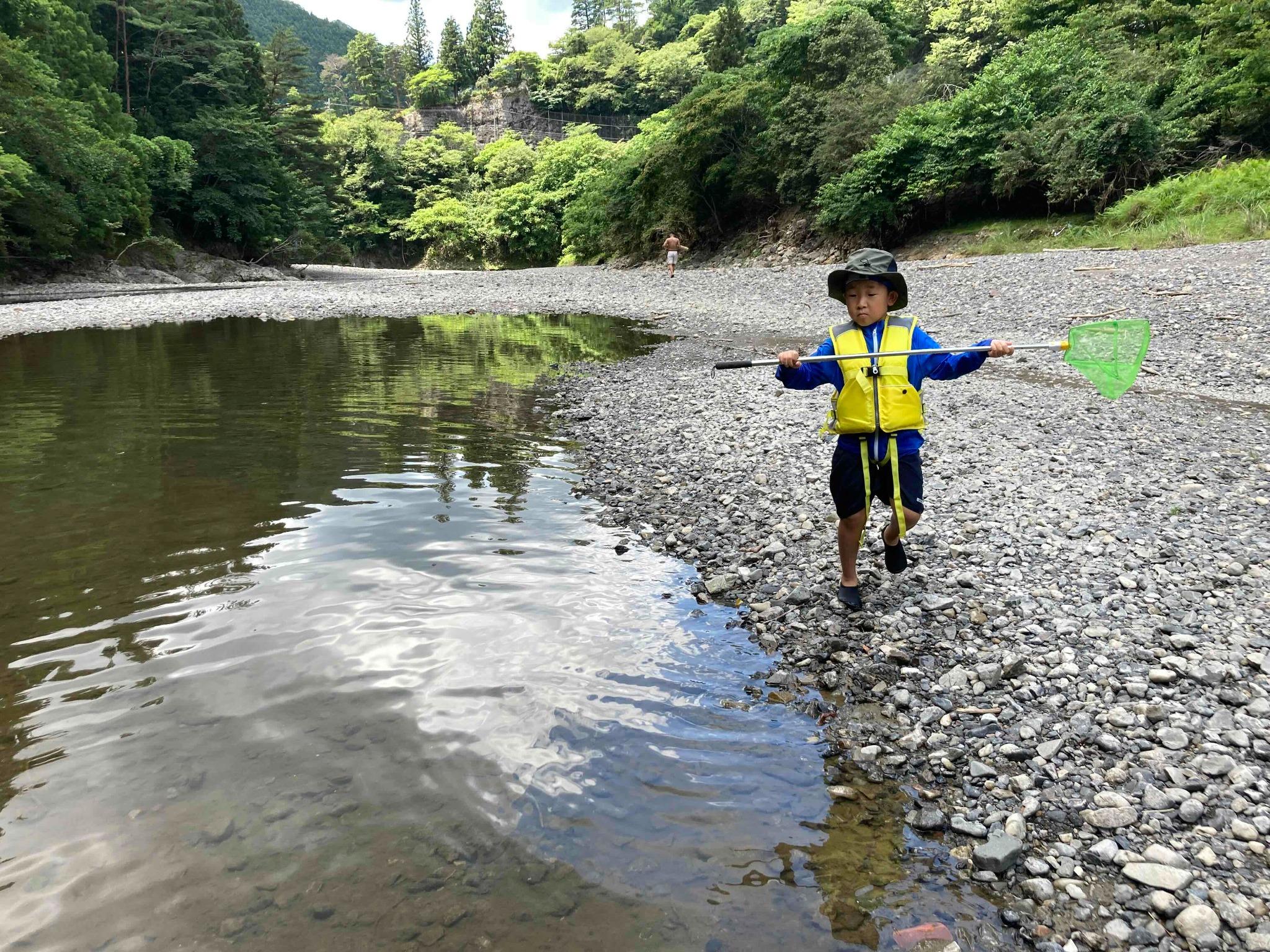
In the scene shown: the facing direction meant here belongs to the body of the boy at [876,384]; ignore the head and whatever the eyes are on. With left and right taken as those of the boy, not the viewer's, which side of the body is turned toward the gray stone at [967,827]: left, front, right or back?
front

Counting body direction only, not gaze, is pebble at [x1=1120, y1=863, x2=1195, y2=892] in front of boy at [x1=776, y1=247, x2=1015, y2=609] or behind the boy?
in front

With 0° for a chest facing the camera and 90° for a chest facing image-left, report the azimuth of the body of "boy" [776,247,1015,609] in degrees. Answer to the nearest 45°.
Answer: approximately 0°

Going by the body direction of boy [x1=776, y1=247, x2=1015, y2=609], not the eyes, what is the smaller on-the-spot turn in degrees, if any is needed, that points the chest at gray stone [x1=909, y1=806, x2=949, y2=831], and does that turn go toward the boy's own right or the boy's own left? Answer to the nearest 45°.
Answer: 0° — they already face it

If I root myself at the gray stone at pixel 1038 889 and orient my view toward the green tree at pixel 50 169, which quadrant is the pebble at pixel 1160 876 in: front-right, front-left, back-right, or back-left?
back-right

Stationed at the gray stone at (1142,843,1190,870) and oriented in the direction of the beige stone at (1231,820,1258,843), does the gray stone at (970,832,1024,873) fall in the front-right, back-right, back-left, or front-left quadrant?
back-left

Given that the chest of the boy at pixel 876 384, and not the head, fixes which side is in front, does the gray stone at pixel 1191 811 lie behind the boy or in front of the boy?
in front

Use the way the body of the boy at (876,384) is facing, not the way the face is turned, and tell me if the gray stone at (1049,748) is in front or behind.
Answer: in front

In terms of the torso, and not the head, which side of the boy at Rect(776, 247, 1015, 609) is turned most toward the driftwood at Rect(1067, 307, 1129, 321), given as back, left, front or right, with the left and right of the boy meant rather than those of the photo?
back
